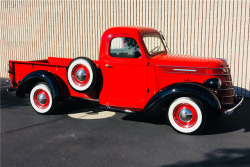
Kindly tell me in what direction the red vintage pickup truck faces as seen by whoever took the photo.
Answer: facing the viewer and to the right of the viewer
